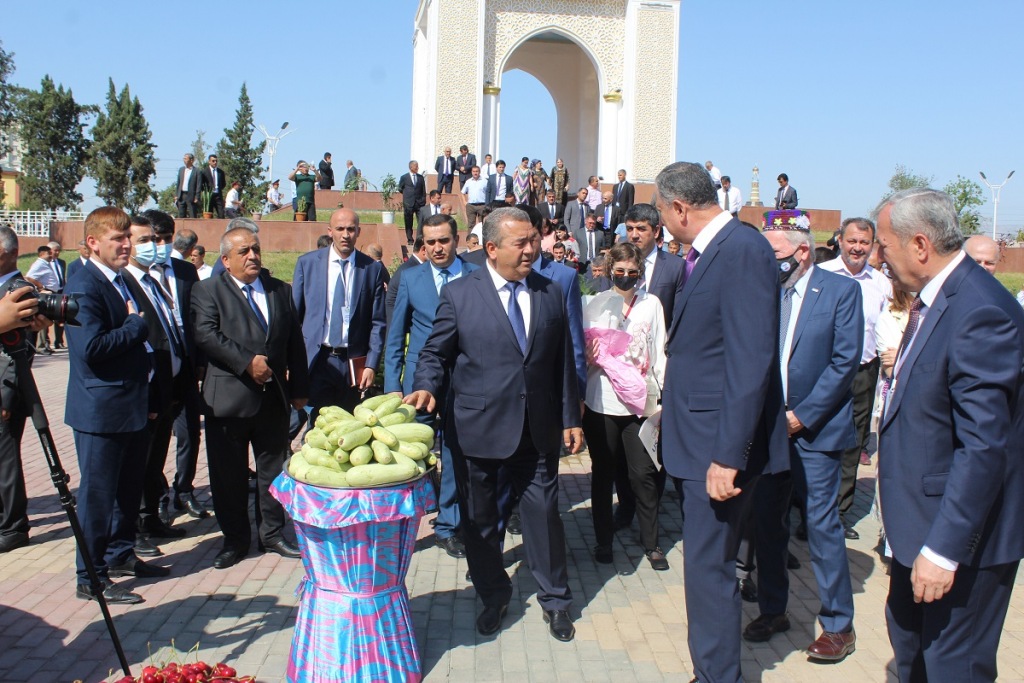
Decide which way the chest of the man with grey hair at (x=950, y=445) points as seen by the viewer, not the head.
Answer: to the viewer's left

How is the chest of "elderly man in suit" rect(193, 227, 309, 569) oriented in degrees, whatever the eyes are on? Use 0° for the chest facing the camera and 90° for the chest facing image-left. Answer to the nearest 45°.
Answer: approximately 315°

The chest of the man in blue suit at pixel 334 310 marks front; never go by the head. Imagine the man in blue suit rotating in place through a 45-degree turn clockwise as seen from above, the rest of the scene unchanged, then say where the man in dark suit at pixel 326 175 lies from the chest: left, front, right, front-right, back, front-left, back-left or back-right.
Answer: back-right

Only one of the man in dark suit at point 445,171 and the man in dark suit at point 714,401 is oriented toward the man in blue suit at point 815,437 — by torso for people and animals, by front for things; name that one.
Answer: the man in dark suit at point 445,171

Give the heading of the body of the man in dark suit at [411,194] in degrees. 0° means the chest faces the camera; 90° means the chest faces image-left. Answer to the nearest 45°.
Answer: approximately 0°

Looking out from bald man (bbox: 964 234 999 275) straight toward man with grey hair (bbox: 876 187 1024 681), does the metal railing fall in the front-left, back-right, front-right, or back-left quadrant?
back-right

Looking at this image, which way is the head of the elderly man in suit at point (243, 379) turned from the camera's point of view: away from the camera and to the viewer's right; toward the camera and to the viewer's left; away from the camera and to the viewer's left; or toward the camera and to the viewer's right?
toward the camera and to the viewer's right
